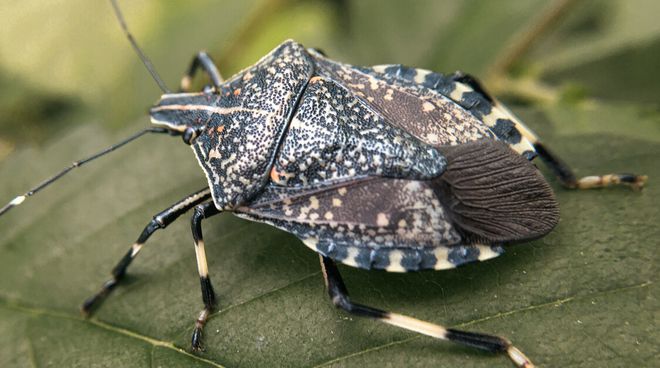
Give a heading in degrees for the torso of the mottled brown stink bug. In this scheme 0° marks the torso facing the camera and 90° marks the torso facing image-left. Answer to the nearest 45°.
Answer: approximately 90°
